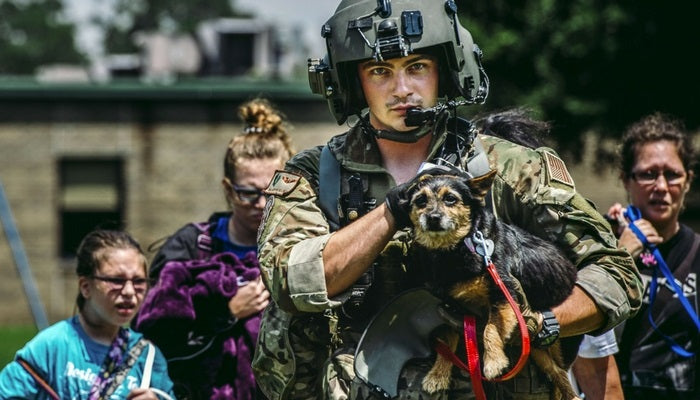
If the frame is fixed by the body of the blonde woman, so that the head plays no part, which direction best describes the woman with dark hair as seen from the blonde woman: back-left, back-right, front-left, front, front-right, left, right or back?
front-left

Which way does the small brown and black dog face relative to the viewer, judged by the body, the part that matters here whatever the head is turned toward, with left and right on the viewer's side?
facing the viewer and to the left of the viewer

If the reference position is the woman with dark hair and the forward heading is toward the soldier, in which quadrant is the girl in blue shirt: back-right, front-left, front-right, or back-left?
front-right

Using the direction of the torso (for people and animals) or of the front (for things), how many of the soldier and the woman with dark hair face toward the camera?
2

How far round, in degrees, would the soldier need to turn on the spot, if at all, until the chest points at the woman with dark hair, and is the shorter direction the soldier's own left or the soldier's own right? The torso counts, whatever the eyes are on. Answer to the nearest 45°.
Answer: approximately 135° to the soldier's own left

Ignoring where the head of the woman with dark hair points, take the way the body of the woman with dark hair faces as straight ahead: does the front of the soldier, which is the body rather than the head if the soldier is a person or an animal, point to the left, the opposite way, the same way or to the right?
the same way

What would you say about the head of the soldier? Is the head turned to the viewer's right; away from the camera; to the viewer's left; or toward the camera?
toward the camera

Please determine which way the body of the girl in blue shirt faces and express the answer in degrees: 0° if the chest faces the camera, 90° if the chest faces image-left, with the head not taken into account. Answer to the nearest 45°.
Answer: approximately 315°

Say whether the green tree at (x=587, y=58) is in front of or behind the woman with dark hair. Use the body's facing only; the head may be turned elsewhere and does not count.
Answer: behind

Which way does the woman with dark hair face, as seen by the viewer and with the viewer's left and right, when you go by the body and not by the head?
facing the viewer

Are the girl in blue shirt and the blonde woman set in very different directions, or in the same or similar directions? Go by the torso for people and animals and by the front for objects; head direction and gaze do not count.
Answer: same or similar directions

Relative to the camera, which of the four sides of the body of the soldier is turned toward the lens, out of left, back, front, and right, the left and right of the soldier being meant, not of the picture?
front
